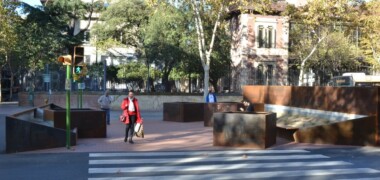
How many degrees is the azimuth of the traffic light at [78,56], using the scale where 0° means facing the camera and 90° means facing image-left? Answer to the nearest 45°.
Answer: approximately 0°

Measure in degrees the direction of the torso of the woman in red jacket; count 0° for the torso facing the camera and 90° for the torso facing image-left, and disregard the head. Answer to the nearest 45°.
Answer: approximately 0°

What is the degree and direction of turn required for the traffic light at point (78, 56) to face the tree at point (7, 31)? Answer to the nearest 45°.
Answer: approximately 180°

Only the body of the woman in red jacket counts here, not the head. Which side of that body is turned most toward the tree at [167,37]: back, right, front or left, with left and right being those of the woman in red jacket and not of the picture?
back

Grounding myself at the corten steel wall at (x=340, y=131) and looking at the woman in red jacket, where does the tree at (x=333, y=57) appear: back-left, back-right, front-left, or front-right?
back-right

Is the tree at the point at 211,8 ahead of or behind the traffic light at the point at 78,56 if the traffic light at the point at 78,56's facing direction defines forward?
behind

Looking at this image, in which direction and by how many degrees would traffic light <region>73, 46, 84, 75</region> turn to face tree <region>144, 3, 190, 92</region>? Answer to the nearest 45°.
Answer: approximately 180°

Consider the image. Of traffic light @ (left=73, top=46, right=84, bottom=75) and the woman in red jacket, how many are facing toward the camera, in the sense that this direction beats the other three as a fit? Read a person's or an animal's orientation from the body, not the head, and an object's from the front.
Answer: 2

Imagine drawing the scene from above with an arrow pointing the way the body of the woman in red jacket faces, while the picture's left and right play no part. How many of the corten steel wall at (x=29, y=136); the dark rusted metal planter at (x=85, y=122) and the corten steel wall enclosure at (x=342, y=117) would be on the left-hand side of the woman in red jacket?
1

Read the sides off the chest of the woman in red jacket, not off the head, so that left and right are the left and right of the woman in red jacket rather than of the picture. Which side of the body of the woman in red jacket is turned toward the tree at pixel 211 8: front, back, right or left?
back

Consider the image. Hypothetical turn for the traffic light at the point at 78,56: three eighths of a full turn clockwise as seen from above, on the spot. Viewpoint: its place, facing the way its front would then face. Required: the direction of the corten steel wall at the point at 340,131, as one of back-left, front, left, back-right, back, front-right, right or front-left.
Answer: back-right
